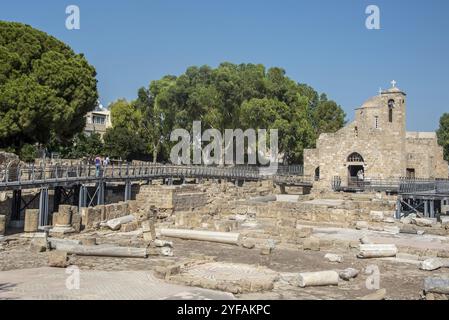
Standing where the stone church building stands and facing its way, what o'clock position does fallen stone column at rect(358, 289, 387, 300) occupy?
The fallen stone column is roughly at 12 o'clock from the stone church building.

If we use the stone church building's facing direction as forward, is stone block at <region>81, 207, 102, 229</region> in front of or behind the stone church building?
in front

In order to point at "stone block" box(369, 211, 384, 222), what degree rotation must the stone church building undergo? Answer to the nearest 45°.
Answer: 0° — it already faces it

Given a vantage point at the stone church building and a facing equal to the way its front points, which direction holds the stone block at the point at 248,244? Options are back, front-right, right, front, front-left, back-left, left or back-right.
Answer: front

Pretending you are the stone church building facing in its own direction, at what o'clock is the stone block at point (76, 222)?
The stone block is roughly at 1 o'clock from the stone church building.

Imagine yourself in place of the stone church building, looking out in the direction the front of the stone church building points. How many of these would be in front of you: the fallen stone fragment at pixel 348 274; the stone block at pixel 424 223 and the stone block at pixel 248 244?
3

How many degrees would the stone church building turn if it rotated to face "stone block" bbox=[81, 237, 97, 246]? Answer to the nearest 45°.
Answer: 0° — it already faces it

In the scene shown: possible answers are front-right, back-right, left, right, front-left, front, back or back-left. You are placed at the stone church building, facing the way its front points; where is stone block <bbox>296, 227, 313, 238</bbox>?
front

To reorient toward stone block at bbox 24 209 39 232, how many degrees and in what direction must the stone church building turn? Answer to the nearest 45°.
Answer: approximately 45° to its right

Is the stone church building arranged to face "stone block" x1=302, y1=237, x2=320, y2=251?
yes

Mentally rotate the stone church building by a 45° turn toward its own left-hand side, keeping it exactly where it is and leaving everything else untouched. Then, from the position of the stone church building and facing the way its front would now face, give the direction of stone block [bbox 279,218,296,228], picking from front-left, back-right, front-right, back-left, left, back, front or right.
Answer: front-right

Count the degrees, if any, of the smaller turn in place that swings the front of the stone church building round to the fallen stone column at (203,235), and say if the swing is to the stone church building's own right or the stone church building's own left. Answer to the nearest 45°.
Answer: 0° — it already faces it

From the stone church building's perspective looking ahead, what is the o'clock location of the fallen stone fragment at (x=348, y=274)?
The fallen stone fragment is roughly at 12 o'clock from the stone church building.

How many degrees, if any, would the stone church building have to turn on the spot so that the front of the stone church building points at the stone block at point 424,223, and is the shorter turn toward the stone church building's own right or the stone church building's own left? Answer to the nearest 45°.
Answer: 0° — it already faces it

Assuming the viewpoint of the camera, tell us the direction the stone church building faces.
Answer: facing the viewer

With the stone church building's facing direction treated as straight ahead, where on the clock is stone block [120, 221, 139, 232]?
The stone block is roughly at 1 o'clock from the stone church building.

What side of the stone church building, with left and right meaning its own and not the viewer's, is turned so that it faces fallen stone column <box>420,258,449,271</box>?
front
